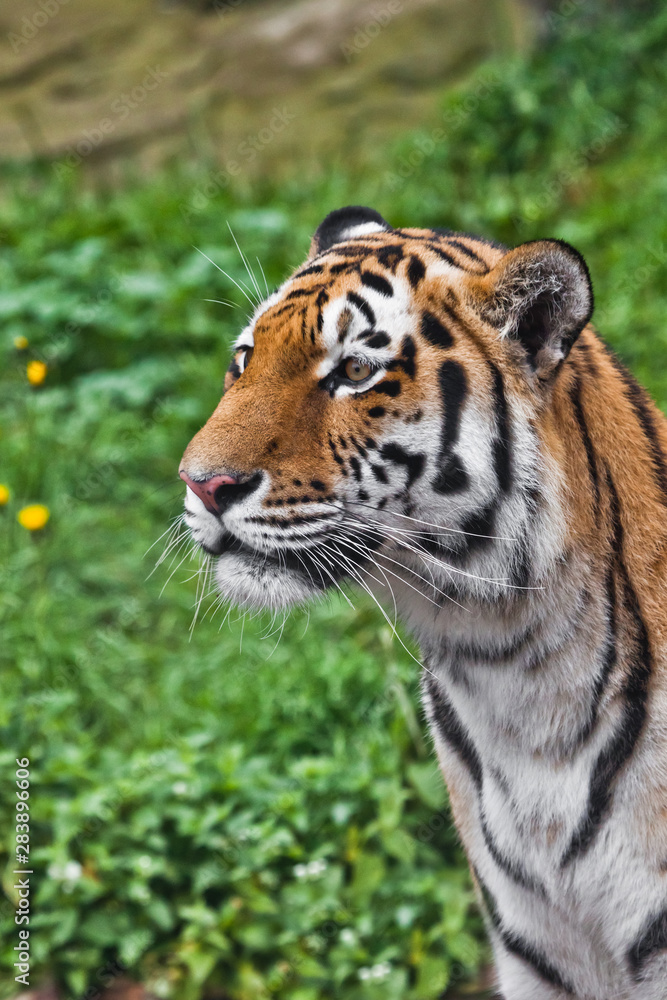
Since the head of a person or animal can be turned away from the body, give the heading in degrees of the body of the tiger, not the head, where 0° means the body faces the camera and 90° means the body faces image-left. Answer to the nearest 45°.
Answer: approximately 45°

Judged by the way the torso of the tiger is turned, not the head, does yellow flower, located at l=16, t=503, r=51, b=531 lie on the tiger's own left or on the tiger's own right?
on the tiger's own right

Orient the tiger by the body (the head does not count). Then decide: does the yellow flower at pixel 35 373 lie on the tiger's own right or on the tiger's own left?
on the tiger's own right
